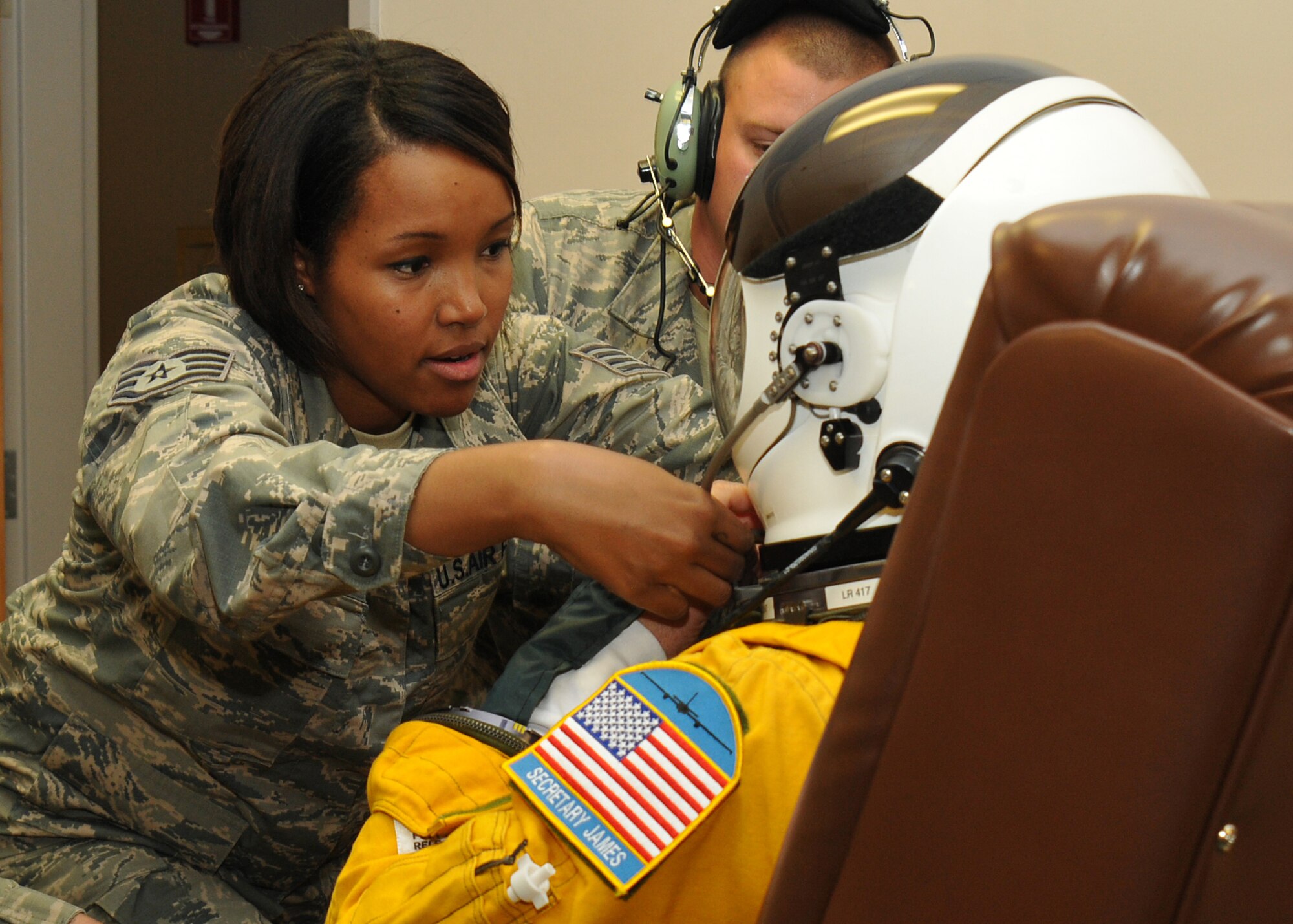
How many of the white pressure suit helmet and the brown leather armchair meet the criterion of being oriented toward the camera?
0

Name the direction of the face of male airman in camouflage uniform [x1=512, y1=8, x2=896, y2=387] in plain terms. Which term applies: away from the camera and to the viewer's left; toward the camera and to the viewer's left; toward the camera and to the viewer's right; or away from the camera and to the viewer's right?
toward the camera and to the viewer's right

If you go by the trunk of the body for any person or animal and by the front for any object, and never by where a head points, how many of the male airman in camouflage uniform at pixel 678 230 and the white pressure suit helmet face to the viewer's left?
1

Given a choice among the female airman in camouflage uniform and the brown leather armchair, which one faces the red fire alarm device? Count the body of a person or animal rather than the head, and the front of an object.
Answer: the brown leather armchair

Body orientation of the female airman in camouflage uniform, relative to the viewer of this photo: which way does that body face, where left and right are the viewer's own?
facing the viewer and to the right of the viewer

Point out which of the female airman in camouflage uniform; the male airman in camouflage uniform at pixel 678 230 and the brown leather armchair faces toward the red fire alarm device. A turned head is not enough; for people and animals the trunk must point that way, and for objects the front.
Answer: the brown leather armchair

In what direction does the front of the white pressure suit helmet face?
to the viewer's left

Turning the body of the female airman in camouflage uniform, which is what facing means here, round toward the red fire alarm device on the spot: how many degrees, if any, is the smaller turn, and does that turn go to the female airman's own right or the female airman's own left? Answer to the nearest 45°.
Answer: approximately 135° to the female airman's own left

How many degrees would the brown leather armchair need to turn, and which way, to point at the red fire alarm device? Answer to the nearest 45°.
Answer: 0° — it already faces it

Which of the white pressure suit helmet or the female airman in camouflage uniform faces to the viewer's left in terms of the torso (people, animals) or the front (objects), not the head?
the white pressure suit helmet

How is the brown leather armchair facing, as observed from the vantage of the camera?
facing away from the viewer and to the left of the viewer

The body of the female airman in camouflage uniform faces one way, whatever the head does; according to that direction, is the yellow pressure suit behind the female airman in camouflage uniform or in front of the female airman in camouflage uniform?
in front

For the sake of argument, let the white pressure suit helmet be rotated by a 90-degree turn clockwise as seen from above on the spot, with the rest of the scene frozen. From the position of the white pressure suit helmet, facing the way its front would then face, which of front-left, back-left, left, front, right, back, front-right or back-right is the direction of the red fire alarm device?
front-left

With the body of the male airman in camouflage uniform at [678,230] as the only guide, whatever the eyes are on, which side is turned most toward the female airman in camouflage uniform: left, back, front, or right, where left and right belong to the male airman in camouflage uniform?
right
